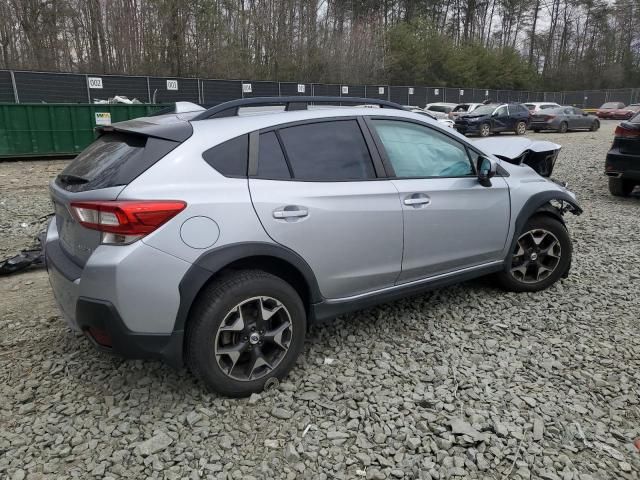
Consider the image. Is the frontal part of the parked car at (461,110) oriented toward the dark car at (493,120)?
no

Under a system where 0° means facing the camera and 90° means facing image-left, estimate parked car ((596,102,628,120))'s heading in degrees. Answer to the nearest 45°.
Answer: approximately 45°

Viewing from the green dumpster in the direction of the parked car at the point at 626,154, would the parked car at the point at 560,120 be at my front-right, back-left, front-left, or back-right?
front-left

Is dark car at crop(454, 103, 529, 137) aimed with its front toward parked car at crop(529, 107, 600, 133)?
no

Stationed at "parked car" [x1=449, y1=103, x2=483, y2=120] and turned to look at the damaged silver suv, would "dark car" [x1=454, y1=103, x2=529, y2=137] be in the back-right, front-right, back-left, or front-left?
front-left

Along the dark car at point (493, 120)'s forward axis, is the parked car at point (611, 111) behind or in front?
behind

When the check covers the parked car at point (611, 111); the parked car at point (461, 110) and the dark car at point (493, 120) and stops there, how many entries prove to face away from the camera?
0

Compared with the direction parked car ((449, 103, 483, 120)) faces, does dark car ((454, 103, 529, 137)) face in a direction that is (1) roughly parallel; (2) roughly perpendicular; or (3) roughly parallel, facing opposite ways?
roughly parallel

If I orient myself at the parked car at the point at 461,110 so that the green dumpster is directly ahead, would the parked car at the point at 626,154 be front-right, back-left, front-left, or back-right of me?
front-left

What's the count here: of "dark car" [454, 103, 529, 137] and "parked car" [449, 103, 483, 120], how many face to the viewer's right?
0

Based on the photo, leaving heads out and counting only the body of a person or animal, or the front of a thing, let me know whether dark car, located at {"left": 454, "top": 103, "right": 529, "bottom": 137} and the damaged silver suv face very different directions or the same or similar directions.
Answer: very different directions

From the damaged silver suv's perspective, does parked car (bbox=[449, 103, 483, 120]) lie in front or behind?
in front

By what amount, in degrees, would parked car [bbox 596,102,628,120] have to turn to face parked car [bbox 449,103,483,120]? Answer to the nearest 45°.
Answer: approximately 45° to its left

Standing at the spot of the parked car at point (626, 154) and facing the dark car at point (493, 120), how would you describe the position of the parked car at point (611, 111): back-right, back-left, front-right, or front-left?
front-right

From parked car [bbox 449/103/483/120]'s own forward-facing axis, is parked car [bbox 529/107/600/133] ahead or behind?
behind

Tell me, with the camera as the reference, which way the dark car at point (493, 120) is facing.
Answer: facing the viewer and to the left of the viewer

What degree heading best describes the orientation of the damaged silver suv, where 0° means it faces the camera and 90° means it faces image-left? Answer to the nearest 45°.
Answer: approximately 225°

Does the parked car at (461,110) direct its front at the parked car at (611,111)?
no
